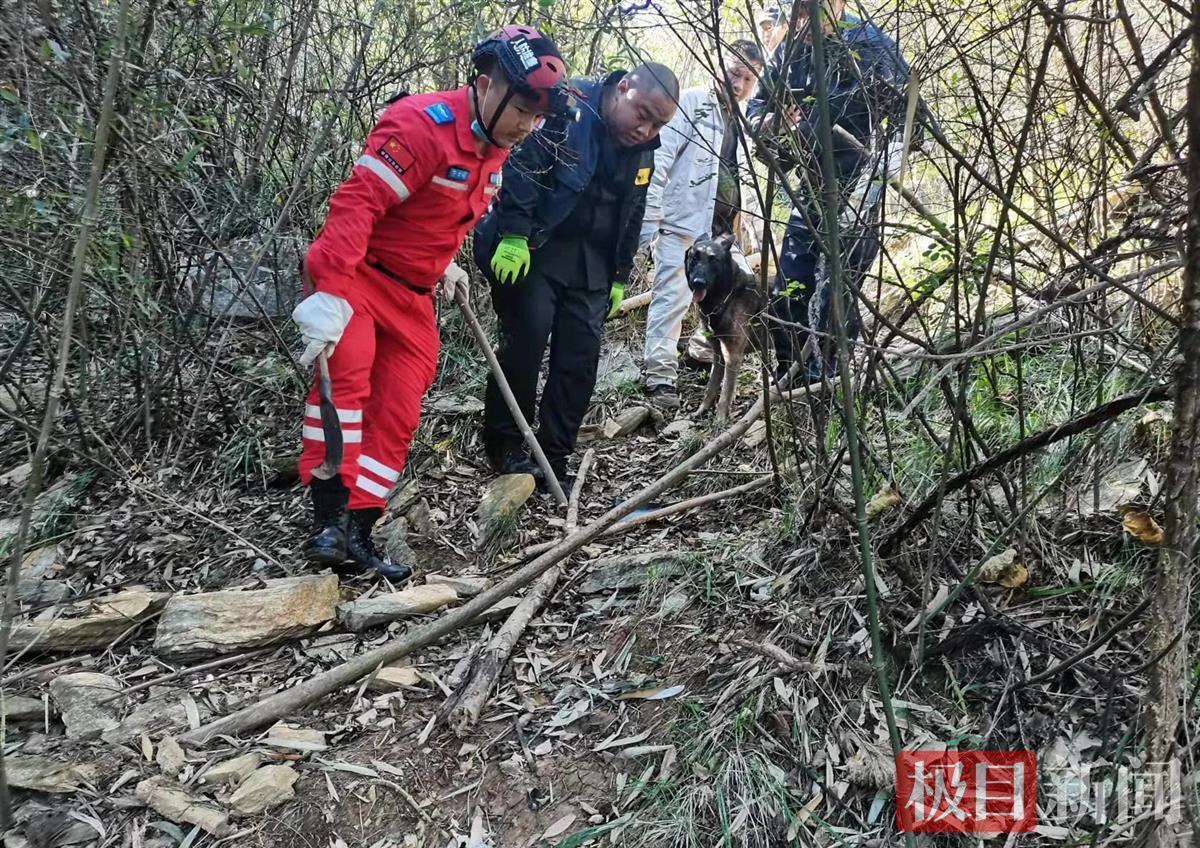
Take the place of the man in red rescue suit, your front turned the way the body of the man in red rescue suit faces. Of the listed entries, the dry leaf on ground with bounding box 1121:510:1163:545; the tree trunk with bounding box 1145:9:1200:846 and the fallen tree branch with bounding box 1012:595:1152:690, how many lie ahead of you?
3

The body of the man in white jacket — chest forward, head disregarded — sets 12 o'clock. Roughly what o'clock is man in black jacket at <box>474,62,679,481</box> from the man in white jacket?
The man in black jacket is roughly at 2 o'clock from the man in white jacket.

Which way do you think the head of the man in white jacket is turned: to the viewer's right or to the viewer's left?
to the viewer's left
